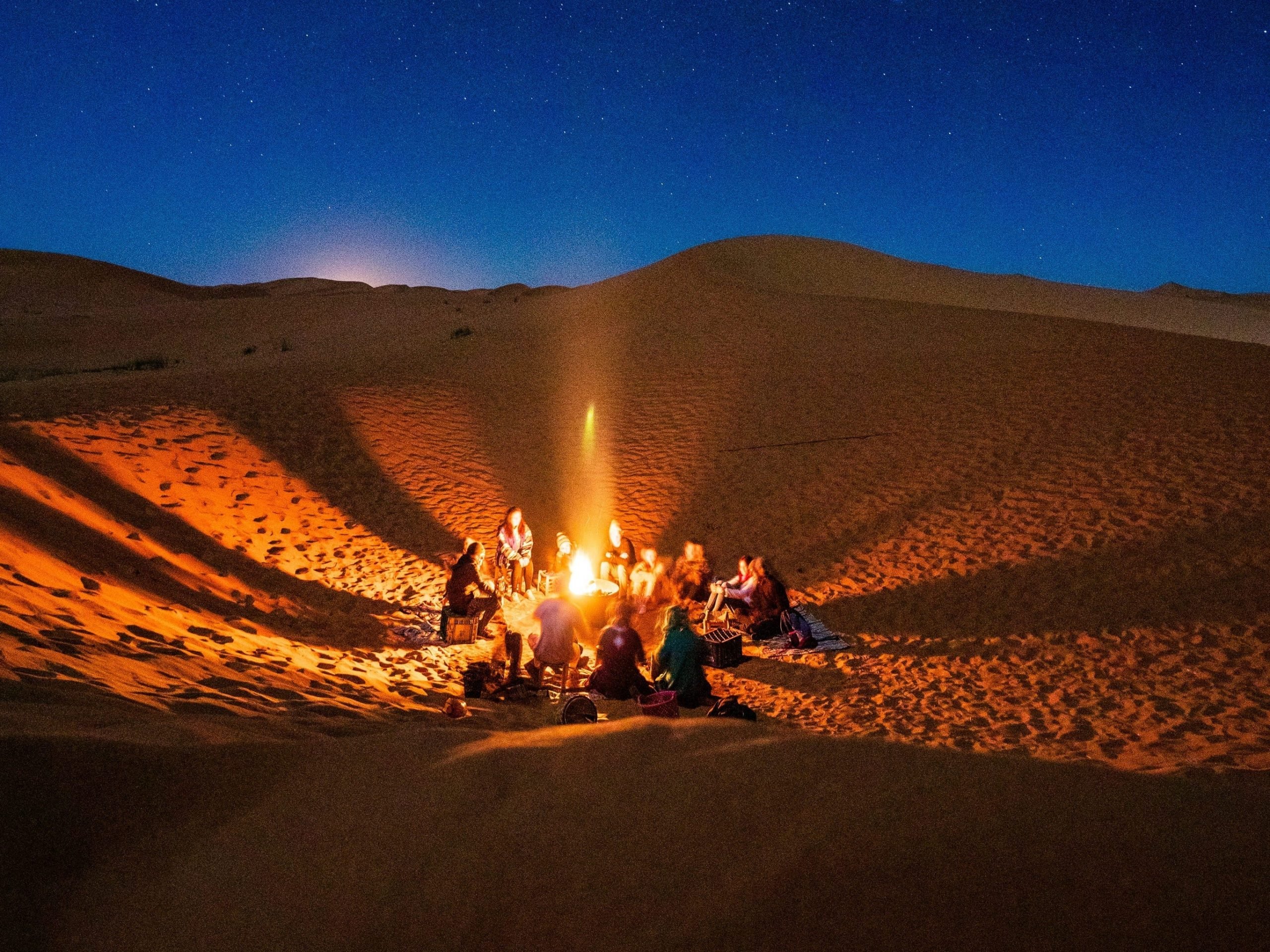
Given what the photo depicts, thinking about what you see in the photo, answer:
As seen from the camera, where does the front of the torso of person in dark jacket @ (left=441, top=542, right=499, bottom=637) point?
to the viewer's right

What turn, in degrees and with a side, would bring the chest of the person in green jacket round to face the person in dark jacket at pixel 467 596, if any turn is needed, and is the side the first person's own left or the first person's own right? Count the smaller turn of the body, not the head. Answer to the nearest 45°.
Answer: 0° — they already face them

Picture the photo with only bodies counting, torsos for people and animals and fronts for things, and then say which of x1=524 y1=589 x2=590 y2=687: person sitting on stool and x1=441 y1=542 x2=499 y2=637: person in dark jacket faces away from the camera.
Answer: the person sitting on stool

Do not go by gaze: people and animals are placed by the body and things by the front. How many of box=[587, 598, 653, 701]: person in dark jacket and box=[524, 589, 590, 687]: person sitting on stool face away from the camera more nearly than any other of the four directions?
2

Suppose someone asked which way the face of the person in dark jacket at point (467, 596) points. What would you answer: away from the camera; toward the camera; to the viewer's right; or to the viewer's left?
to the viewer's right

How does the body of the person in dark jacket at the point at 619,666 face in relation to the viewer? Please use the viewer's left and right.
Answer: facing away from the viewer

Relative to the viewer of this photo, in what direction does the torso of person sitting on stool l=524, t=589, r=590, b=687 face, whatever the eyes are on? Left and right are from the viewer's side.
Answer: facing away from the viewer

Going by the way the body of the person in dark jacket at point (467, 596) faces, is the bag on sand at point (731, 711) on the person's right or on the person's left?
on the person's right

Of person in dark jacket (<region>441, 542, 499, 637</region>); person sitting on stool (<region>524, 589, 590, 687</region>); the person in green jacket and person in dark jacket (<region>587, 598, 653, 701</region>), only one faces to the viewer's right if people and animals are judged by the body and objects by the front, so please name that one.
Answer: person in dark jacket (<region>441, 542, 499, 637</region>)

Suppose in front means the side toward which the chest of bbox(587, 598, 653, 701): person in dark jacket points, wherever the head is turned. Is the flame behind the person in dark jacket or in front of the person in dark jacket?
in front
